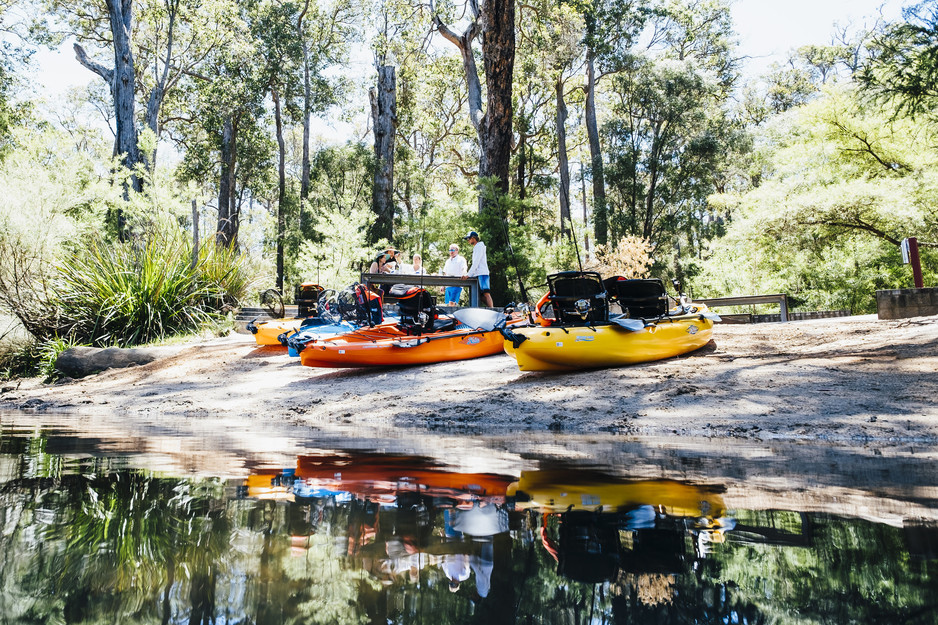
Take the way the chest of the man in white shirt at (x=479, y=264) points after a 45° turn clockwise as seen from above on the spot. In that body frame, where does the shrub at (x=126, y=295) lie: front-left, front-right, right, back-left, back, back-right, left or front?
front-left

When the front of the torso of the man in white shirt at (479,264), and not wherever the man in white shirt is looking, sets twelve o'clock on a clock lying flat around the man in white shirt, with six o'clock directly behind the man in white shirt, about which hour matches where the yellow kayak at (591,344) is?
The yellow kayak is roughly at 8 o'clock from the man in white shirt.

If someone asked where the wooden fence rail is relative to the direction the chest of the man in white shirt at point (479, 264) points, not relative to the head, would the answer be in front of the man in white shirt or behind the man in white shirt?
behind

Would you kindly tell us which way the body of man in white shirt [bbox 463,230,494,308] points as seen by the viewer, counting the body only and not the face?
to the viewer's left

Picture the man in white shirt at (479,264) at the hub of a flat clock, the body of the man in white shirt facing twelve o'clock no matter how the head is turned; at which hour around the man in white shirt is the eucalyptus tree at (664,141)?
The eucalyptus tree is roughly at 4 o'clock from the man in white shirt.

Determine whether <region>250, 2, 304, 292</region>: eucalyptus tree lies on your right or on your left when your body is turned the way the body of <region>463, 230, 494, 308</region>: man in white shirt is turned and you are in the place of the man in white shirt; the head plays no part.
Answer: on your right

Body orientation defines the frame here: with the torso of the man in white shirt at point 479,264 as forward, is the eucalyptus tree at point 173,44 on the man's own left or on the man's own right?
on the man's own right

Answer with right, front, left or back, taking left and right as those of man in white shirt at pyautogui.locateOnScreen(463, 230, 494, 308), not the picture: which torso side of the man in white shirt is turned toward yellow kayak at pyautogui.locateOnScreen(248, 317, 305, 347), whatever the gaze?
front

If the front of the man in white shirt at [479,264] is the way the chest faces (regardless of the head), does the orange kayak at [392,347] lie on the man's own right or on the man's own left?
on the man's own left

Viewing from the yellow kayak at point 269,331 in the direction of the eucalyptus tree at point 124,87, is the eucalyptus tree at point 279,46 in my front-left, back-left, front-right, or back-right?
front-right

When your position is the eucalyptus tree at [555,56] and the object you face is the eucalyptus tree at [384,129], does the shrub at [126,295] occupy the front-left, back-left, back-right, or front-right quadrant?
front-left

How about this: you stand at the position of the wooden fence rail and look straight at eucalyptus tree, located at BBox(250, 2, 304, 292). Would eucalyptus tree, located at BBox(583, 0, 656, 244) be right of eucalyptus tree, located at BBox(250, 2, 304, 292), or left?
right
